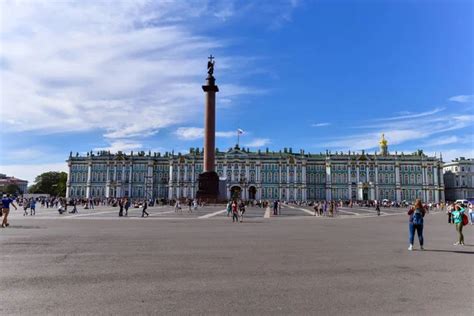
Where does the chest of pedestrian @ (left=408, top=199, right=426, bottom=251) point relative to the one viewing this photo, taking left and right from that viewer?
facing away from the viewer
